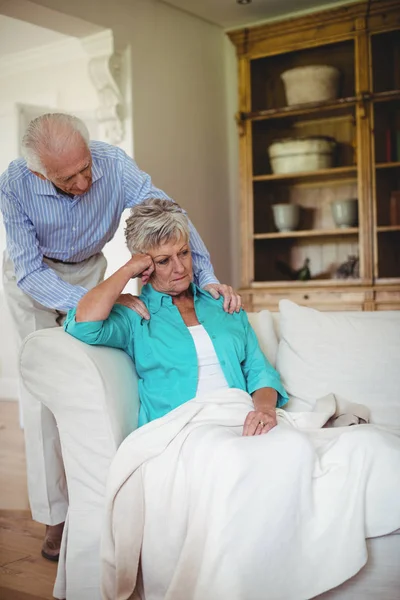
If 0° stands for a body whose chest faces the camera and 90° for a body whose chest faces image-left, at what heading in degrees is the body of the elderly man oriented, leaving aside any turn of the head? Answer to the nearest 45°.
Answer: approximately 315°

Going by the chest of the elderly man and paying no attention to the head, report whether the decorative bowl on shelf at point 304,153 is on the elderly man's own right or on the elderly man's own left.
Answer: on the elderly man's own left

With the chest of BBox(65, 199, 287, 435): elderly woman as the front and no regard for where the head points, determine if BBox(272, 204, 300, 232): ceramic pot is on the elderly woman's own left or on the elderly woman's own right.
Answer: on the elderly woman's own left

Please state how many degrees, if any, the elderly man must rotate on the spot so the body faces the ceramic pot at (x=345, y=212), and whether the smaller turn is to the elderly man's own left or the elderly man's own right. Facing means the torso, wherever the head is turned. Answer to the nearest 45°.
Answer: approximately 90° to the elderly man's own left

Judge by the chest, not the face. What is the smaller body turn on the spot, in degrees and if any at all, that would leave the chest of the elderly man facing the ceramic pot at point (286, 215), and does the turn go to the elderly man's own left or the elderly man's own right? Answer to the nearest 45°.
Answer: approximately 90° to the elderly man's own left
